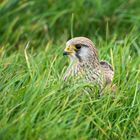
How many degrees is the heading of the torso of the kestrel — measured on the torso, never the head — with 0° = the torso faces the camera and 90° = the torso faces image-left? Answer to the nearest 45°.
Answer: approximately 45°
